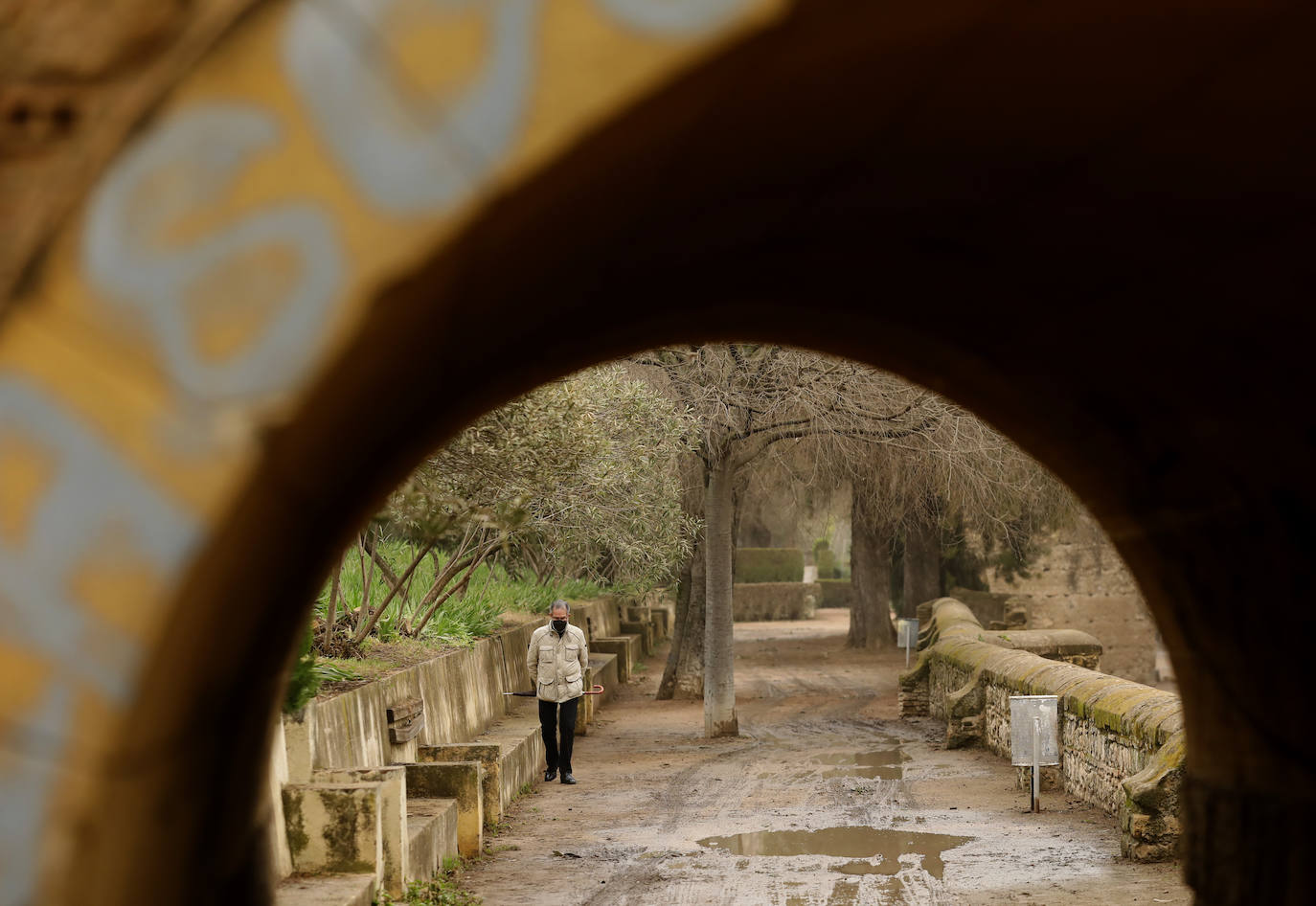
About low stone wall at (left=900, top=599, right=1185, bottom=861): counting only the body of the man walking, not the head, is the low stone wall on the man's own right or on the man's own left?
on the man's own left

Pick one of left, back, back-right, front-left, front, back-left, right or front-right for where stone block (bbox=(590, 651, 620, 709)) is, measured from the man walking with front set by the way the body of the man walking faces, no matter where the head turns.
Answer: back

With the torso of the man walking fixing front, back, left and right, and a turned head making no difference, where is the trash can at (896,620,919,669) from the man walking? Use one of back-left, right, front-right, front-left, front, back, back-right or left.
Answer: back-left

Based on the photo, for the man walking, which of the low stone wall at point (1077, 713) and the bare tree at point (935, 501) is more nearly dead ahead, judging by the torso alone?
the low stone wall

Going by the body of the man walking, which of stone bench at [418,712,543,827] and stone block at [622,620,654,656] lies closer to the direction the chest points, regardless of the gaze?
the stone bench

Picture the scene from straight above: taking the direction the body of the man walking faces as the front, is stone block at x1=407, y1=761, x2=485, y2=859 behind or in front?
in front

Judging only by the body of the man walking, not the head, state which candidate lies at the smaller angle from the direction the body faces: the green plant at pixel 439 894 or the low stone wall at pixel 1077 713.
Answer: the green plant

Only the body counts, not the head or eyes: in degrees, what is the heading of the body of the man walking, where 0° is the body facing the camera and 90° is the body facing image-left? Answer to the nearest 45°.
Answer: approximately 0°

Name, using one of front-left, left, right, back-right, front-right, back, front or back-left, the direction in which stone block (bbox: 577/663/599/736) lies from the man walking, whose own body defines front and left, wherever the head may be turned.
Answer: back
